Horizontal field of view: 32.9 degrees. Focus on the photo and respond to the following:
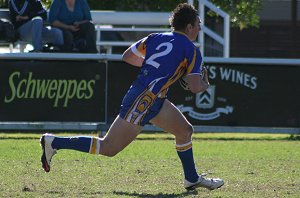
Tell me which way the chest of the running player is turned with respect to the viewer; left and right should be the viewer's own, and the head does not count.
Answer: facing away from the viewer and to the right of the viewer

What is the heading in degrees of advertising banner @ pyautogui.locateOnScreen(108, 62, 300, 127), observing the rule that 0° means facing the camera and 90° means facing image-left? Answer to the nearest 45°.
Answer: approximately 0°

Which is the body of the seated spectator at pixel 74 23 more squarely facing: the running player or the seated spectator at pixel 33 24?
the running player

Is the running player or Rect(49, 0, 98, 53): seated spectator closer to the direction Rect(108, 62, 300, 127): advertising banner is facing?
the running player

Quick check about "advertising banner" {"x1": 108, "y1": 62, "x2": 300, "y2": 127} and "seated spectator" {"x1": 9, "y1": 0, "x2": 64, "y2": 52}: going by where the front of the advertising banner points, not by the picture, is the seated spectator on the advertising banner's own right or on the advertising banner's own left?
on the advertising banner's own right

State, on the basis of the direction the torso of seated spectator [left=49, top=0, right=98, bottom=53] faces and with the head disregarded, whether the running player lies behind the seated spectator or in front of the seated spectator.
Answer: in front

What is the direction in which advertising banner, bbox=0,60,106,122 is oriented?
toward the camera

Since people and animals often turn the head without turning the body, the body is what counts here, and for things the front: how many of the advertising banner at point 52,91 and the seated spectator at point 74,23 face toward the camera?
2

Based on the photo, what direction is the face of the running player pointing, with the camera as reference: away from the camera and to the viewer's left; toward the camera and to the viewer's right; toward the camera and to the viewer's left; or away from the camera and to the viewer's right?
away from the camera and to the viewer's right

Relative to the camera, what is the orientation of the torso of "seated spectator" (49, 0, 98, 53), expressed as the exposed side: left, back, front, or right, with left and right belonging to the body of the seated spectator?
front

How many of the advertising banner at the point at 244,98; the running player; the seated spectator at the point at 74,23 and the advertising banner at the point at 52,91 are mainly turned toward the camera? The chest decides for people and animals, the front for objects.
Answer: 3
